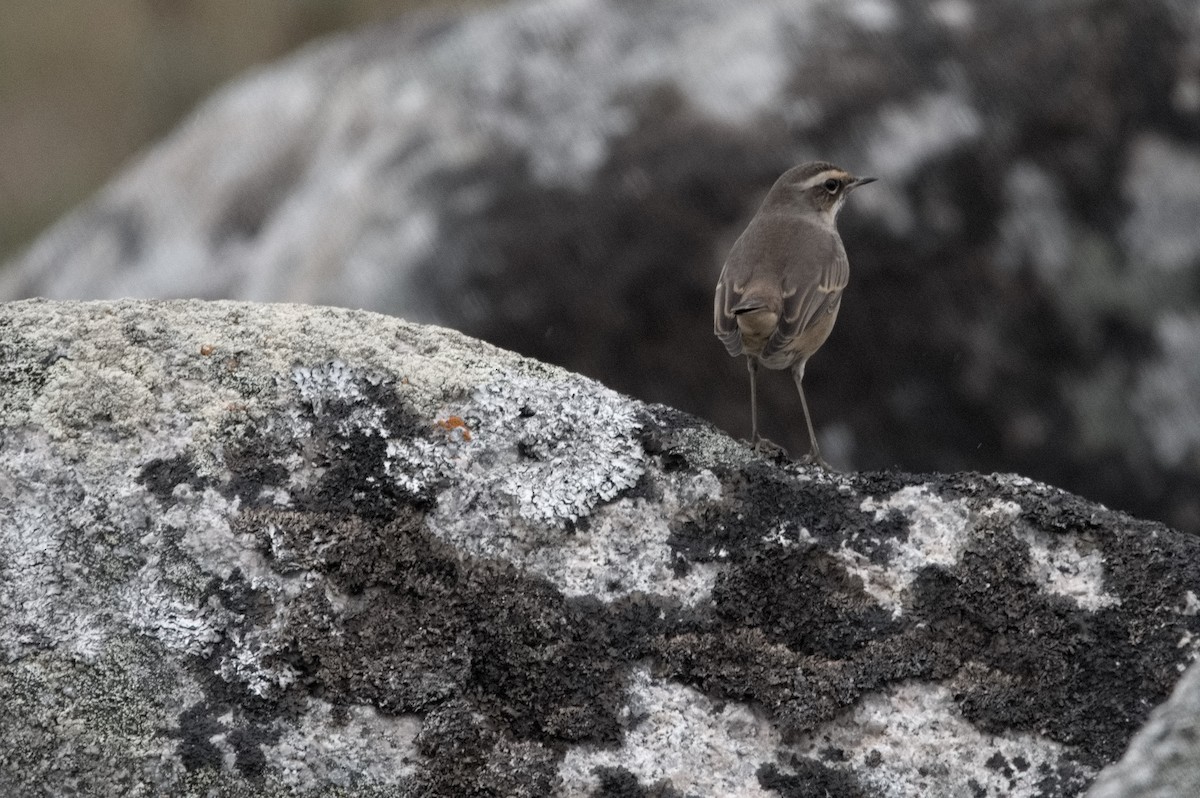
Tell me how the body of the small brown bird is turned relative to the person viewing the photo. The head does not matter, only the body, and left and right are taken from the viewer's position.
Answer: facing away from the viewer and to the right of the viewer
